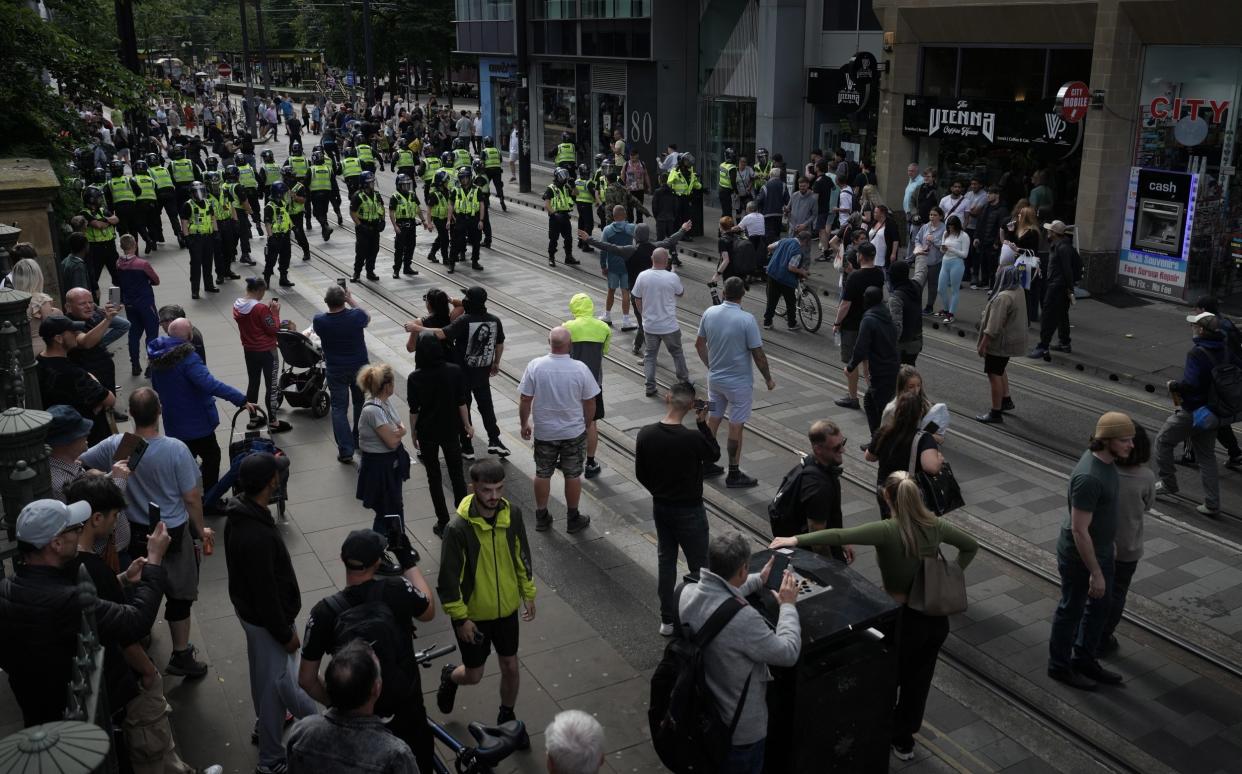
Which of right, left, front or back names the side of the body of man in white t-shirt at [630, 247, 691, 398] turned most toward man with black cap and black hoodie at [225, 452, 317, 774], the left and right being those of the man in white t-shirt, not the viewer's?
back

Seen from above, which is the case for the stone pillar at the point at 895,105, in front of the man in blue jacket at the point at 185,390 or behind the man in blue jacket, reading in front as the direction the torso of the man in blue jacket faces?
in front

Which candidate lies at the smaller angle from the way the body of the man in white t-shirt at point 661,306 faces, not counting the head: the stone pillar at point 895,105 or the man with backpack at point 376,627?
the stone pillar

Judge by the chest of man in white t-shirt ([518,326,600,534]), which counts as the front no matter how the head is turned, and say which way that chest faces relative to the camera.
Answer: away from the camera

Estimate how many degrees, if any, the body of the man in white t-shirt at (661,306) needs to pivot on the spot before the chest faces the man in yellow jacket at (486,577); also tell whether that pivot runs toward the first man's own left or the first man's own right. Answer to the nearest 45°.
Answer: approximately 180°

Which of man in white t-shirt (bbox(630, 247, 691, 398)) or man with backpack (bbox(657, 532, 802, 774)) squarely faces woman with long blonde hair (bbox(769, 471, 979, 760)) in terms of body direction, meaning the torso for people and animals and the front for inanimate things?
the man with backpack

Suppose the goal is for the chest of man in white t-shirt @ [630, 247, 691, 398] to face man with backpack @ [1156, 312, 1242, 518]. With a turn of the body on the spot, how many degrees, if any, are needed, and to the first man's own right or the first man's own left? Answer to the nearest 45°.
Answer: approximately 135° to the first man's own right

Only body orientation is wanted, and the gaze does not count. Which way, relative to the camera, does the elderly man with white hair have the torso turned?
away from the camera

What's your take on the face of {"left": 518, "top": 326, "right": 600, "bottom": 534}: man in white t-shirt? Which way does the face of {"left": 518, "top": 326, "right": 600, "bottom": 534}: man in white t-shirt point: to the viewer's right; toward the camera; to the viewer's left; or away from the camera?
away from the camera

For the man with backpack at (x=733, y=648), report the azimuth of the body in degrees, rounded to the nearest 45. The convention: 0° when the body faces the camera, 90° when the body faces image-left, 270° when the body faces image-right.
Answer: approximately 225°

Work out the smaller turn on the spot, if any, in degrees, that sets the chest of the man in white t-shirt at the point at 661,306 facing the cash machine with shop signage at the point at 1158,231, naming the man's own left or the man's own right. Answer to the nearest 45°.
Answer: approximately 45° to the man's own right

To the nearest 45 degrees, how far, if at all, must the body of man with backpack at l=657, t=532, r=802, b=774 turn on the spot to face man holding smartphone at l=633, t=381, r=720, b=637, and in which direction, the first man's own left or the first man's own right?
approximately 45° to the first man's own left

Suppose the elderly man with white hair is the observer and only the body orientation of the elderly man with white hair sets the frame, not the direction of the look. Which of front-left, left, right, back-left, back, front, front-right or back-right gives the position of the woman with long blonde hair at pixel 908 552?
front-right
